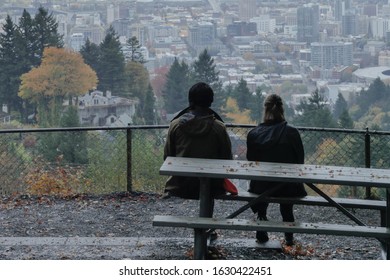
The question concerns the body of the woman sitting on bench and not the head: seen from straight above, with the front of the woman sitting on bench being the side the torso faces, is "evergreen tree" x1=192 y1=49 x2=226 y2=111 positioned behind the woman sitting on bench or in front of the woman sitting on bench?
in front

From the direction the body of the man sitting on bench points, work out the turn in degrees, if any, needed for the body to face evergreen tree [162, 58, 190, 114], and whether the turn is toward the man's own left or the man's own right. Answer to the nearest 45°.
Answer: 0° — they already face it

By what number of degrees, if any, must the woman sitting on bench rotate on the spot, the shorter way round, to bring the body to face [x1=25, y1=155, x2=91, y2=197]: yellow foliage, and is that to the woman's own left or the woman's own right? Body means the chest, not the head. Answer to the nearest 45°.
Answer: approximately 45° to the woman's own left

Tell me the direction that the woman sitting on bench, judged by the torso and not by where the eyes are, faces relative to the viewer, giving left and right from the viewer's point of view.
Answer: facing away from the viewer

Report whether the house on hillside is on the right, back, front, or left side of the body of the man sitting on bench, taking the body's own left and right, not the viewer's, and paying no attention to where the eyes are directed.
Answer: front

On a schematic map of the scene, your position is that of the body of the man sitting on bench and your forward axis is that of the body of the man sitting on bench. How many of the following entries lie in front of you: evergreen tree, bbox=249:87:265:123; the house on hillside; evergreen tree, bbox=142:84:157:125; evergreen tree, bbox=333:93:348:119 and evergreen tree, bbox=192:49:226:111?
5

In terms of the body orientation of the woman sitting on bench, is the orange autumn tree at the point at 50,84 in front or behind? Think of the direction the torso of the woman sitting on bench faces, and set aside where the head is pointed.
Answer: in front

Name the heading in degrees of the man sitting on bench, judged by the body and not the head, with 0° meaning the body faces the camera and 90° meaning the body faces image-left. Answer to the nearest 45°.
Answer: approximately 180°

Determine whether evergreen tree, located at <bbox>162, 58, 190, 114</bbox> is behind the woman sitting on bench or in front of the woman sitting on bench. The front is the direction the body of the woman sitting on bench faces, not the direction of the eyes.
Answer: in front

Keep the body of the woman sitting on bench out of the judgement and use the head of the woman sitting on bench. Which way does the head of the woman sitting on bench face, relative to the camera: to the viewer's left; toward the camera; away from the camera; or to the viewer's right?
away from the camera

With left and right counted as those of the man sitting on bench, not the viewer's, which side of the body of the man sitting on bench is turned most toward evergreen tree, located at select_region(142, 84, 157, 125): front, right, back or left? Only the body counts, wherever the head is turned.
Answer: front

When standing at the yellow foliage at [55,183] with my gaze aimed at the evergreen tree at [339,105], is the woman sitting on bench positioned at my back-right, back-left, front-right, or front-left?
back-right

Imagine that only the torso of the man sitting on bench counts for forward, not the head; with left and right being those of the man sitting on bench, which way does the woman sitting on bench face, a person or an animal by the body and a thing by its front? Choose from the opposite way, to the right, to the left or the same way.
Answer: the same way

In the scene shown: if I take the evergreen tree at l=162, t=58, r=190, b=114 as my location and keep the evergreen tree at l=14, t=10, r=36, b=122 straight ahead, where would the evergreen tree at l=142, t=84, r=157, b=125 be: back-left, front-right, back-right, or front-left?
front-left

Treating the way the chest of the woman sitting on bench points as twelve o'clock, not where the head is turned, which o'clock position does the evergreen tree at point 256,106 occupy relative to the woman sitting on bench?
The evergreen tree is roughly at 12 o'clock from the woman sitting on bench.

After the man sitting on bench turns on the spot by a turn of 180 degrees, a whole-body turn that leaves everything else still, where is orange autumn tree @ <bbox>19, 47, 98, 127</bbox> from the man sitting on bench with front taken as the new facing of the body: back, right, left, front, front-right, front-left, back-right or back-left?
back

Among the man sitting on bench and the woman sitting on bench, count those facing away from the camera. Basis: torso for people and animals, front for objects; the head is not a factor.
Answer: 2

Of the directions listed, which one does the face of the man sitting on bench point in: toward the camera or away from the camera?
away from the camera

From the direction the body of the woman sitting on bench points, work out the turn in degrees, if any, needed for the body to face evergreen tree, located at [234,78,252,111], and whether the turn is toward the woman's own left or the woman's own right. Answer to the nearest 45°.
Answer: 0° — they already face it
